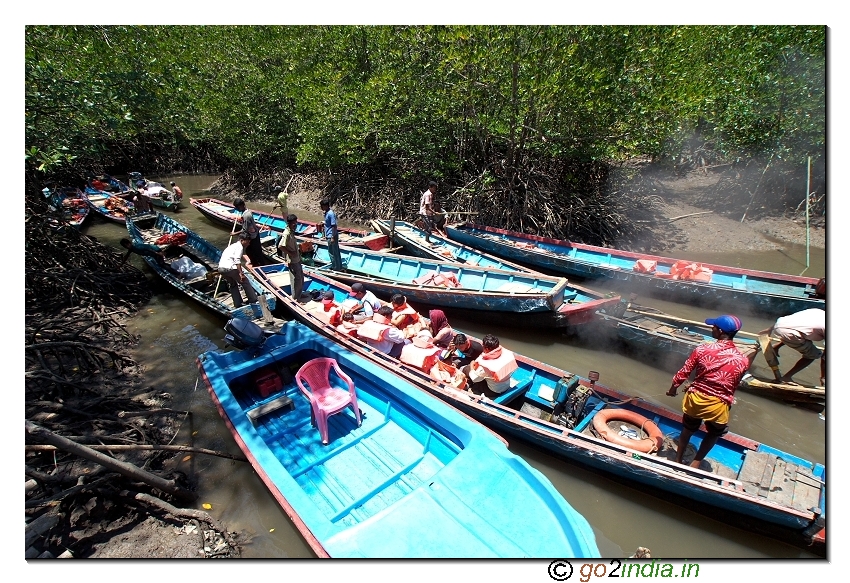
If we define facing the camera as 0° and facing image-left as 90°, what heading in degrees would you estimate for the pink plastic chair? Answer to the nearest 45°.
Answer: approximately 315°

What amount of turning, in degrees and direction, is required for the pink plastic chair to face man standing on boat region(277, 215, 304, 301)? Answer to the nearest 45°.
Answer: approximately 135° to its left

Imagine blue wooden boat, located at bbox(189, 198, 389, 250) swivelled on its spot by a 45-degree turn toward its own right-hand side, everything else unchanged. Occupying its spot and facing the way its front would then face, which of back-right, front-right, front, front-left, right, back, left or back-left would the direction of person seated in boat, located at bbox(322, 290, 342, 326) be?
back

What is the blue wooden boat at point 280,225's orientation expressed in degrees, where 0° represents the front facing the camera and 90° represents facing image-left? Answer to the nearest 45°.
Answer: approximately 135°
